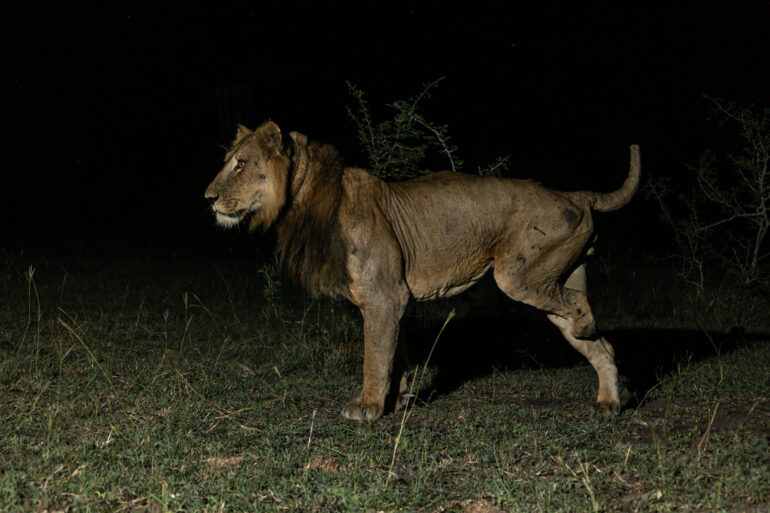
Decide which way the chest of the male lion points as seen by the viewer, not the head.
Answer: to the viewer's left

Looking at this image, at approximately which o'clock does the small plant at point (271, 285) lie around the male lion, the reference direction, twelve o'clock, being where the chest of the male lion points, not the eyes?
The small plant is roughly at 2 o'clock from the male lion.

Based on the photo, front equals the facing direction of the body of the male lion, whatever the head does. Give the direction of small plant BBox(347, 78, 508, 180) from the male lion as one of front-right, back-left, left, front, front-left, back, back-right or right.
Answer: right
